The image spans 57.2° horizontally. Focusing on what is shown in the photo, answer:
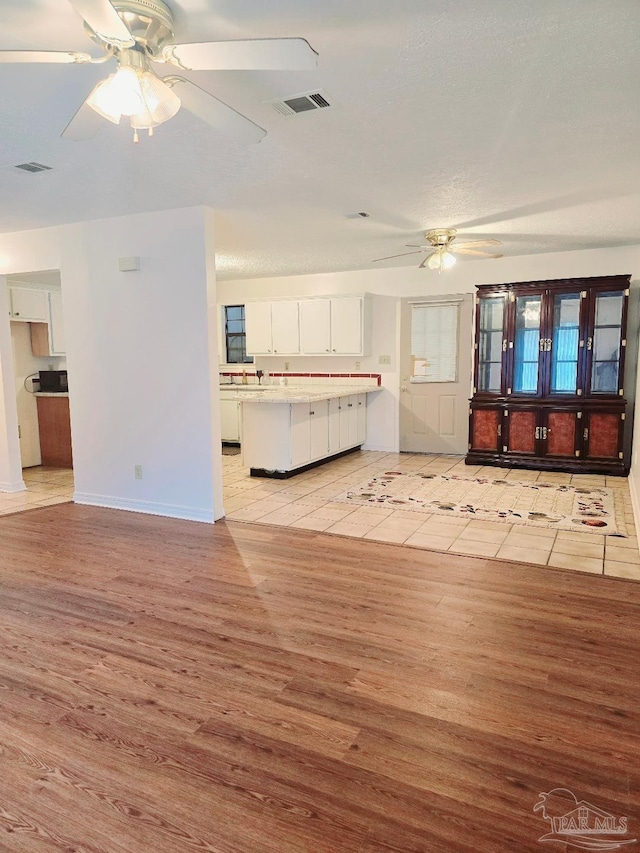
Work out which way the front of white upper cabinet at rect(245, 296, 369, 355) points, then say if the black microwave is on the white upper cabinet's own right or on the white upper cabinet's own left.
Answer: on the white upper cabinet's own right

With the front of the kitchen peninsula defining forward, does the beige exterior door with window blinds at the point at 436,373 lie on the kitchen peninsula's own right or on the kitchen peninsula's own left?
on the kitchen peninsula's own left

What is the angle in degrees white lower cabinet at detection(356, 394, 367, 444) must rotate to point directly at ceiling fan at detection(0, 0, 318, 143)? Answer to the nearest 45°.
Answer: approximately 45° to its right

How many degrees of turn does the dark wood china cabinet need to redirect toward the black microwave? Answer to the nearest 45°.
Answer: approximately 90° to its right

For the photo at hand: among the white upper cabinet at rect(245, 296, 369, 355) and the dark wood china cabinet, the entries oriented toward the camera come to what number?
2

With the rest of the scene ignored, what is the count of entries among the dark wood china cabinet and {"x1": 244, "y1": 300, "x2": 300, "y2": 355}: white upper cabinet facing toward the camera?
2

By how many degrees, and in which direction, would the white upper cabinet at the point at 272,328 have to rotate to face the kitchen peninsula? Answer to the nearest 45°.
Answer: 0° — it already faces it

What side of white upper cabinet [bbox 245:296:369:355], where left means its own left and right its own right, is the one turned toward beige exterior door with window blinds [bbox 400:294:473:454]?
left
